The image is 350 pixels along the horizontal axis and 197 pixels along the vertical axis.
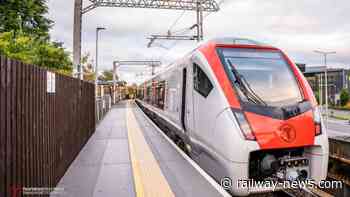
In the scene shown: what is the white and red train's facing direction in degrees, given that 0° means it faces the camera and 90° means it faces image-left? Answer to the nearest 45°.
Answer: approximately 315°

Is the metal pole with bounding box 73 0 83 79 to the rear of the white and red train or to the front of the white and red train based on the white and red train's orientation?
to the rear

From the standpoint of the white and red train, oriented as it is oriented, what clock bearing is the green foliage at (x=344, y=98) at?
The green foliage is roughly at 8 o'clock from the white and red train.

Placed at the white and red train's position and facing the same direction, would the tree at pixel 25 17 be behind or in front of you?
behind
